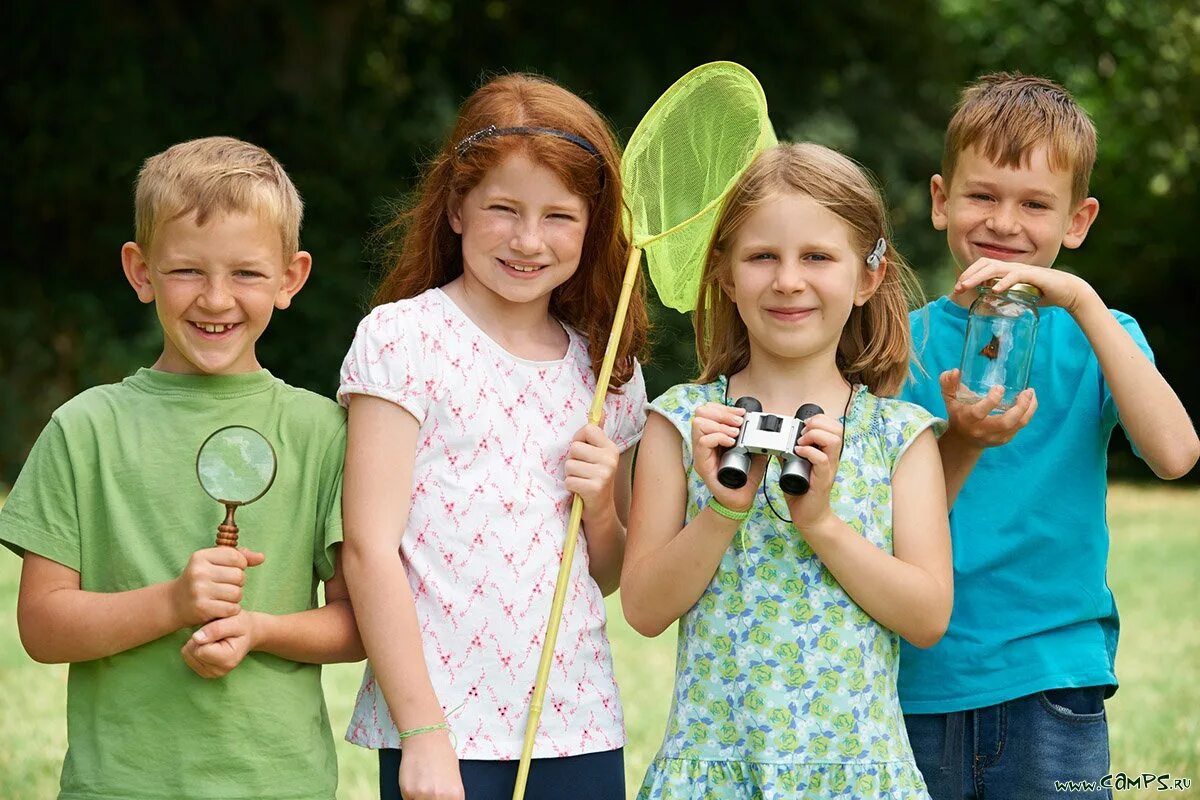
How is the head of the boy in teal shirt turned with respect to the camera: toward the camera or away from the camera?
toward the camera

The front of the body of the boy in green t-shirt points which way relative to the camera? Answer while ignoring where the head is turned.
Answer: toward the camera

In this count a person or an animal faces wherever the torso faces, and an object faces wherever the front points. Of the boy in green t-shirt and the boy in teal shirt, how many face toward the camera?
2

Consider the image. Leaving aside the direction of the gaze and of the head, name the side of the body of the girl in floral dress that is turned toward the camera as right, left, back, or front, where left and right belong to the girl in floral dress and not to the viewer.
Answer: front

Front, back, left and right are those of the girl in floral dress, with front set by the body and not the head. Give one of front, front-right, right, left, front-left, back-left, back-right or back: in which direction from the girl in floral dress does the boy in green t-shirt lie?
right

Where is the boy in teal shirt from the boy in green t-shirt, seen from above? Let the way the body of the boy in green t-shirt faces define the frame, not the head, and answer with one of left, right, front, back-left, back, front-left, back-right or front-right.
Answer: left

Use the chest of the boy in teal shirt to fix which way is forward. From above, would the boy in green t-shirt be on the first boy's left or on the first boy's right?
on the first boy's right

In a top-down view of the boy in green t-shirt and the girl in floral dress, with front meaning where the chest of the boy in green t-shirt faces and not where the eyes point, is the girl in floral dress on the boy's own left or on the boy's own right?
on the boy's own left

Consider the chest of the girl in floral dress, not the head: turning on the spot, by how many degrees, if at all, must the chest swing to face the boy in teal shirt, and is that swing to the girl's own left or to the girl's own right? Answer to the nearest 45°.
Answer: approximately 135° to the girl's own left

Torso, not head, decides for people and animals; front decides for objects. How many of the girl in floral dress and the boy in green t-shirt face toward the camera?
2

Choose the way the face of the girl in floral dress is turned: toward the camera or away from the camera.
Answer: toward the camera

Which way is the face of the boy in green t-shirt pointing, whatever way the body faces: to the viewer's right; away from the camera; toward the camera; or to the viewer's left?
toward the camera
